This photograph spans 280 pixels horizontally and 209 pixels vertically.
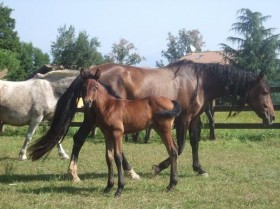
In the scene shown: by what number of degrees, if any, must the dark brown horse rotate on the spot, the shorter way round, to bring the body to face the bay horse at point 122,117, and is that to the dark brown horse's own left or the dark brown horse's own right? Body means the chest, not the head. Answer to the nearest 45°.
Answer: approximately 135° to the dark brown horse's own right

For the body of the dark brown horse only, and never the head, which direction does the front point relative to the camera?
to the viewer's right

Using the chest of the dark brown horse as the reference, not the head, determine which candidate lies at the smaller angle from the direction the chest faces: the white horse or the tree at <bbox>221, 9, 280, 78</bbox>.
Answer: the tree

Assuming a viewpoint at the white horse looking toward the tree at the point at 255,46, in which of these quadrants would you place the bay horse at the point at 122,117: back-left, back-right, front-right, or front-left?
back-right
